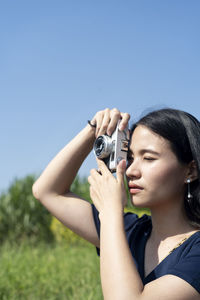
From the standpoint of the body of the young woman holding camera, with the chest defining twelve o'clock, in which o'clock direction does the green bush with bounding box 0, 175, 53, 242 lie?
The green bush is roughly at 4 o'clock from the young woman holding camera.

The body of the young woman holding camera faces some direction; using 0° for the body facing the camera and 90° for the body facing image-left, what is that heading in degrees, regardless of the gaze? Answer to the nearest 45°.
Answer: approximately 45°
